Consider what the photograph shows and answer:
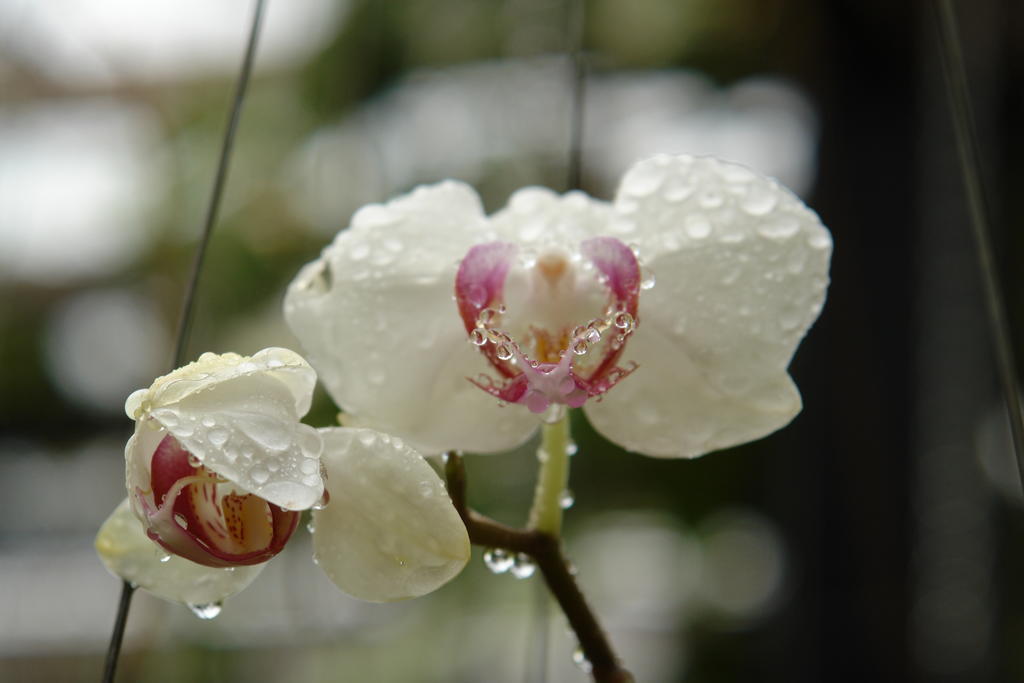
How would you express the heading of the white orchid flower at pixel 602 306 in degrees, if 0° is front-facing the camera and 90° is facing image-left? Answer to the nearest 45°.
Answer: approximately 0°
